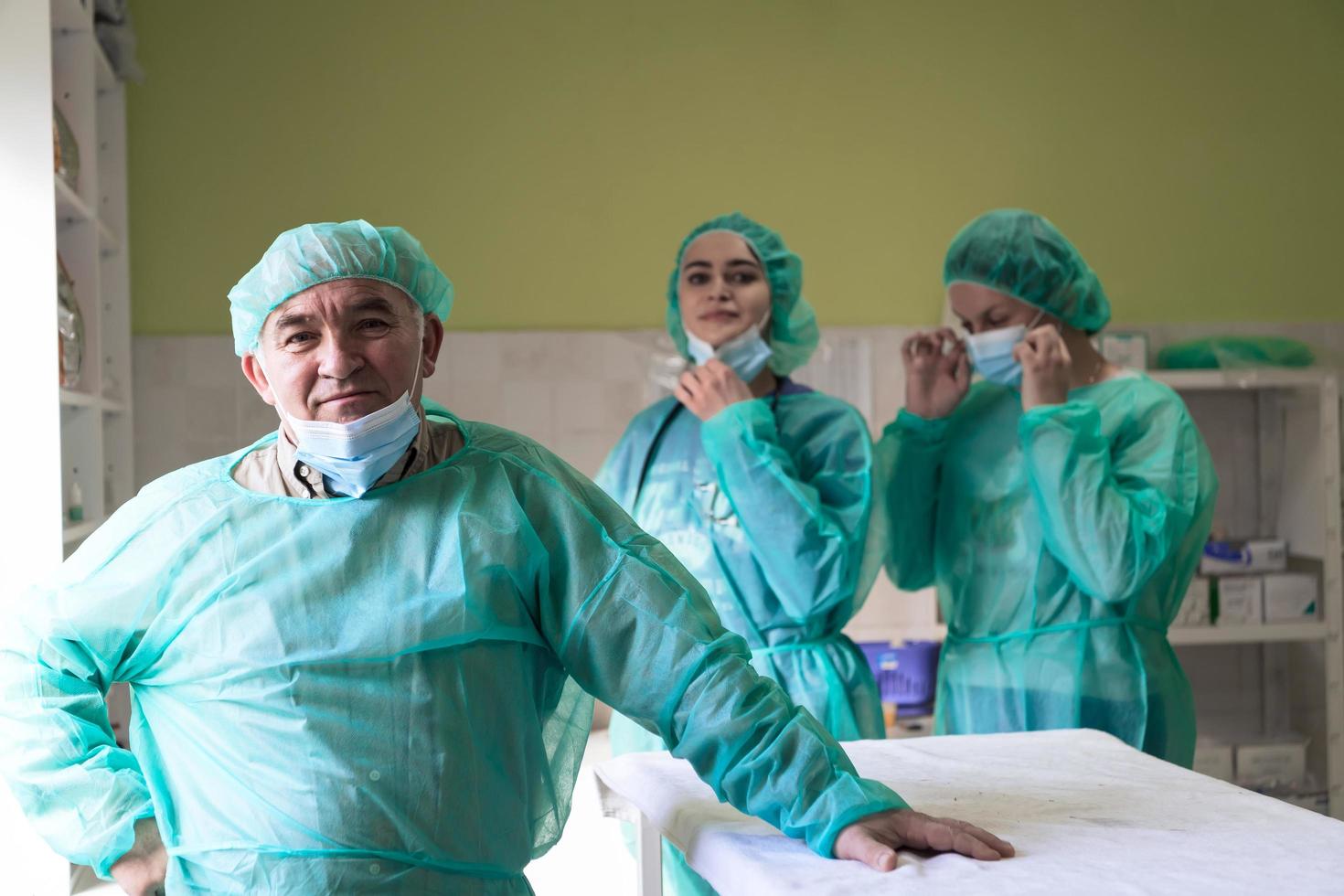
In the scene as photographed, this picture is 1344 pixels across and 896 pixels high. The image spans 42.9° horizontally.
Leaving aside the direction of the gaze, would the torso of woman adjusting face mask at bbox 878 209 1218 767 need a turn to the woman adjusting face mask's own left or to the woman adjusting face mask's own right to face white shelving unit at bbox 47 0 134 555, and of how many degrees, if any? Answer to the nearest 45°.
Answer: approximately 45° to the woman adjusting face mask's own right

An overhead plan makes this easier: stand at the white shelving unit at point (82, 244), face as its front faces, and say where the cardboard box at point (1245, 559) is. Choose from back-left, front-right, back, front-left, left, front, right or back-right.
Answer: front

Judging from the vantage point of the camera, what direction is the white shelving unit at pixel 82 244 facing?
facing to the right of the viewer

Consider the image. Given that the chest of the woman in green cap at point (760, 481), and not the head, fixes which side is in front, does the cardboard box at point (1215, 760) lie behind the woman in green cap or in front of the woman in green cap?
behind

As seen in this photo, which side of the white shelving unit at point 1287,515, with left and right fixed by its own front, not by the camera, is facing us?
front

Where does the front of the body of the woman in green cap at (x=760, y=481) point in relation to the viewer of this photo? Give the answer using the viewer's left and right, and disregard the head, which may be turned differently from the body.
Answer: facing the viewer and to the left of the viewer

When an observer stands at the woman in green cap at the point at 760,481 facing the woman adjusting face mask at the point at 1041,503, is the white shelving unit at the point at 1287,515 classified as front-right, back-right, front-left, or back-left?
front-left

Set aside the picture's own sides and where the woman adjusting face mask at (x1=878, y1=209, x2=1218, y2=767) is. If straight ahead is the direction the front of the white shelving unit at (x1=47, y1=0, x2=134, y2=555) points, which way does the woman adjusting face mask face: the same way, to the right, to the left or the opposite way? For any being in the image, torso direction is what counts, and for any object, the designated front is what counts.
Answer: the opposite way

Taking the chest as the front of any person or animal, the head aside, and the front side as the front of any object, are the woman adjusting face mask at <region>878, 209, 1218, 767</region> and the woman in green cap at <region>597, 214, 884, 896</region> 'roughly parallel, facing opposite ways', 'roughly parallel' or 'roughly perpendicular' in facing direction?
roughly parallel

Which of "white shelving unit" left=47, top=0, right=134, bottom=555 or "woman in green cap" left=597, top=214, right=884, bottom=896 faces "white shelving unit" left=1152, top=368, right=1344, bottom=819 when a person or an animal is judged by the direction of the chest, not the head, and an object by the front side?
"white shelving unit" left=47, top=0, right=134, bottom=555
